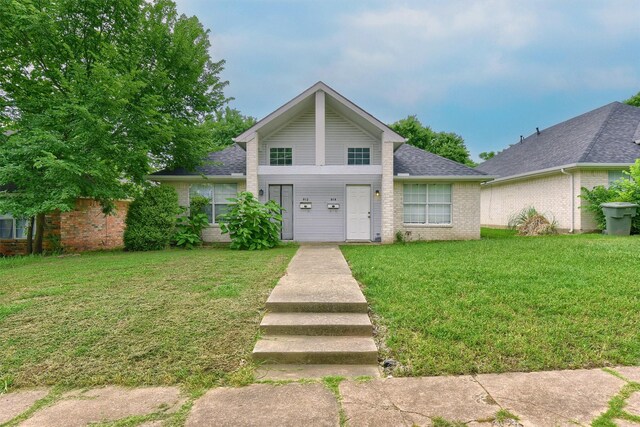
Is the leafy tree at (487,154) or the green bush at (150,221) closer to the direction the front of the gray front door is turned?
the green bush

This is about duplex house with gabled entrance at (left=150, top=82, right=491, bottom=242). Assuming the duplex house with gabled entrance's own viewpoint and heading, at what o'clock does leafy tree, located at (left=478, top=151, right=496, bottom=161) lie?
The leafy tree is roughly at 7 o'clock from the duplex house with gabled entrance.

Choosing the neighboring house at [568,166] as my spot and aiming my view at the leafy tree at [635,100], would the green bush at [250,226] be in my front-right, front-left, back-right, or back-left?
back-left

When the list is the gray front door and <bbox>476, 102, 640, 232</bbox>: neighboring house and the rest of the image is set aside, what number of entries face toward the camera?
2

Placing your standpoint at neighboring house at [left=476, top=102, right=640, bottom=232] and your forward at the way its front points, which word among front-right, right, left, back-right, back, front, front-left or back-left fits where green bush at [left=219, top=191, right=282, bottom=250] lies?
front-right

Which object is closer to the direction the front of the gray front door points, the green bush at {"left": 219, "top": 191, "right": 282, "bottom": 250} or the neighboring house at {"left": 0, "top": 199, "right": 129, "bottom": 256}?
the green bush

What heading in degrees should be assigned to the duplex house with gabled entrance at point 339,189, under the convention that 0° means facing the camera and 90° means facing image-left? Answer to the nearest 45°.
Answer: approximately 0°

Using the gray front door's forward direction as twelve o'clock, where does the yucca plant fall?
The yucca plant is roughly at 9 o'clock from the gray front door.

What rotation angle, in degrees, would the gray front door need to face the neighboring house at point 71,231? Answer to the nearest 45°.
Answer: approximately 90° to its right

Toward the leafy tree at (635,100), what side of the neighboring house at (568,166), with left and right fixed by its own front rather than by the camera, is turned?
back

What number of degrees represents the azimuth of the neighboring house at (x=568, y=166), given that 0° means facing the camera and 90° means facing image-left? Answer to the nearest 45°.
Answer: approximately 0°
